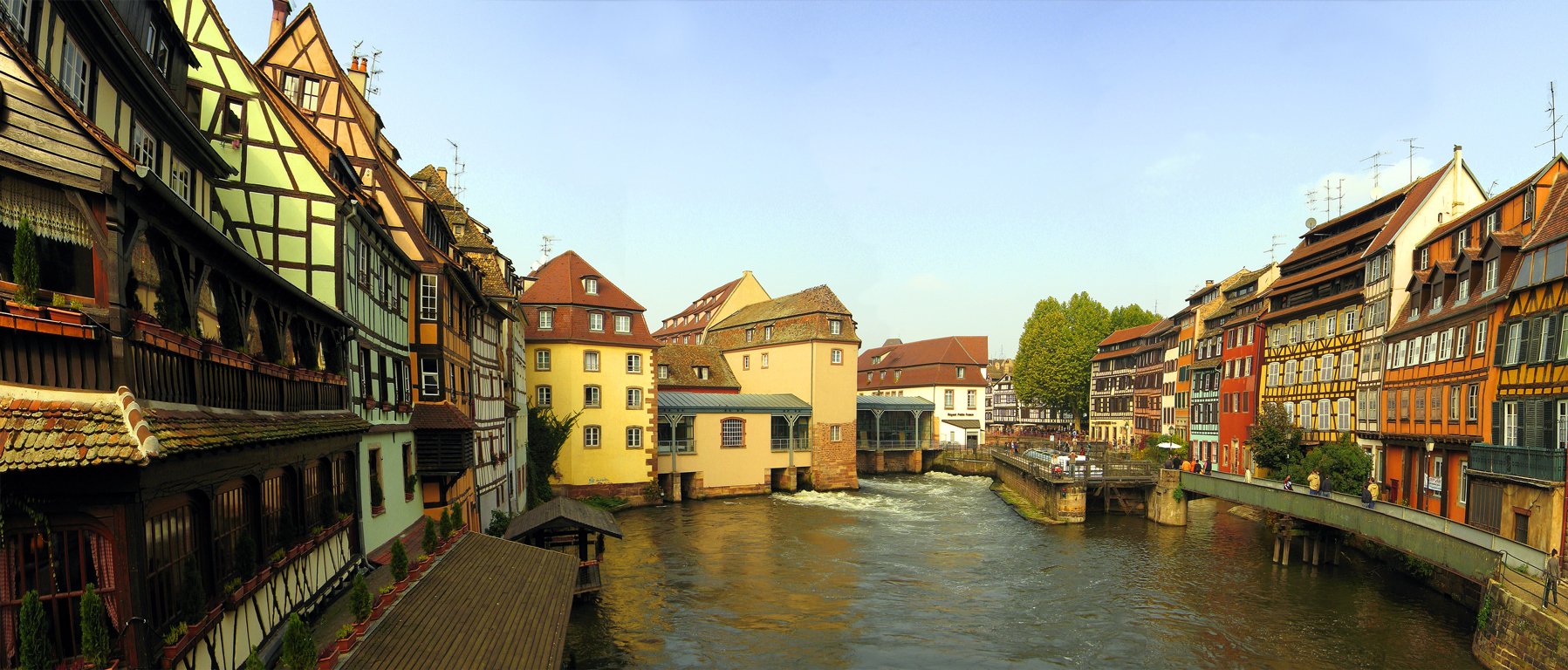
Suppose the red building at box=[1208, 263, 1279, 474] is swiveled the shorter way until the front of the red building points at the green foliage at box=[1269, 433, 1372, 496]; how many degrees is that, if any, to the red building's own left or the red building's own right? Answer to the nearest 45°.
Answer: approximately 45° to the red building's own left

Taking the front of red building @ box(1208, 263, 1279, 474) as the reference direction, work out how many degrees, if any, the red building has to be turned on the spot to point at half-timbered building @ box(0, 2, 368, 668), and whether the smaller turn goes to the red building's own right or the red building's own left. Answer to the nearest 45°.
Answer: approximately 45° to the red building's own left

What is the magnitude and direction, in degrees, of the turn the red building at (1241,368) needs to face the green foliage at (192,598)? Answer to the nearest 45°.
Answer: approximately 45° to its left

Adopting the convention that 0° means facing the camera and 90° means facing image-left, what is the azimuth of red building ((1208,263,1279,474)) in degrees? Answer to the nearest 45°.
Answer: approximately 45°

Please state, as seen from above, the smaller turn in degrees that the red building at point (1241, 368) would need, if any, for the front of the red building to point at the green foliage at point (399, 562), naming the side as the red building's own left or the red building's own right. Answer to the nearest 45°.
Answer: approximately 45° to the red building's own left

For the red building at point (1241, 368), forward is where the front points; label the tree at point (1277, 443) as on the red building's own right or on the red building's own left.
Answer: on the red building's own left
